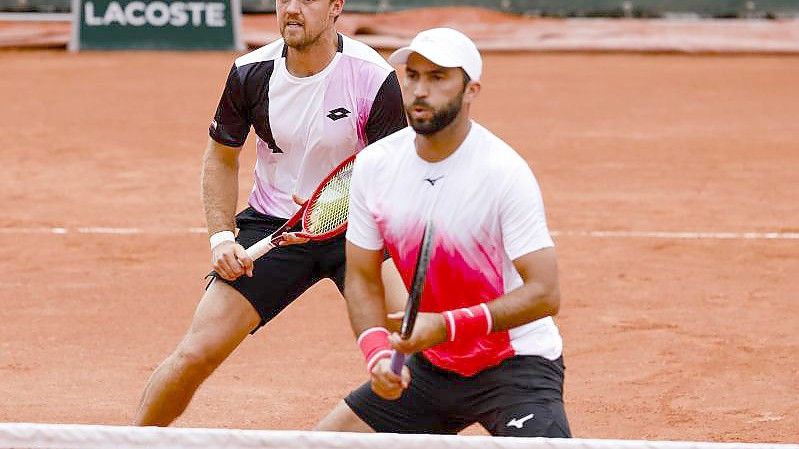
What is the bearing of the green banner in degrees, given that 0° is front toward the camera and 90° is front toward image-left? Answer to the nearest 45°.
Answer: approximately 0°

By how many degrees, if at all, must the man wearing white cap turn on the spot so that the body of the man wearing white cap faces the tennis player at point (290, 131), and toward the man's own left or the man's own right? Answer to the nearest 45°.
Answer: approximately 90° to the man's own right

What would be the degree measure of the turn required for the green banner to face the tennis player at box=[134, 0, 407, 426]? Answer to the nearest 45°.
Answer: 0° — it already faces them

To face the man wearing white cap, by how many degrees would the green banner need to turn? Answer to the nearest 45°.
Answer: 0° — it already faces them

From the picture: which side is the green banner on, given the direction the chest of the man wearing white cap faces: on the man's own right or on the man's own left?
on the man's own right

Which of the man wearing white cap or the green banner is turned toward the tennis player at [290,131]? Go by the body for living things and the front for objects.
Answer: the green banner

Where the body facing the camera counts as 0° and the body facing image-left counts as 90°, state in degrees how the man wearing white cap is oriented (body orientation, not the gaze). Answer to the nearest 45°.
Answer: approximately 45°
